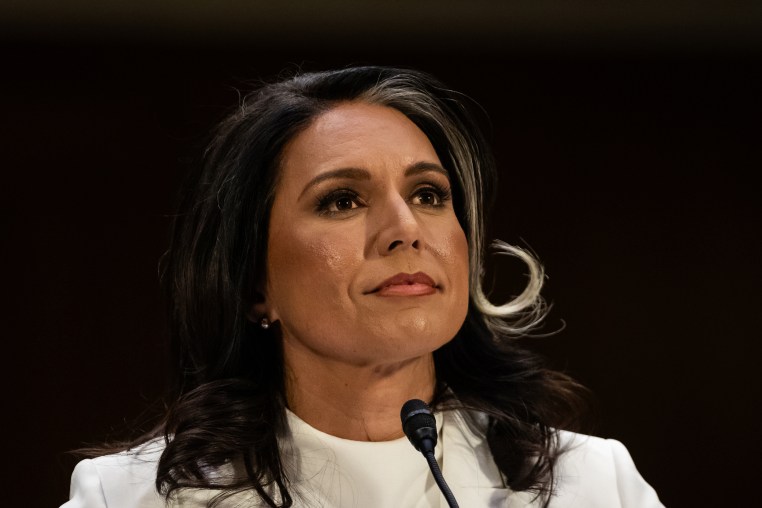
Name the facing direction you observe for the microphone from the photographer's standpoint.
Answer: facing away from the viewer and to the left of the viewer

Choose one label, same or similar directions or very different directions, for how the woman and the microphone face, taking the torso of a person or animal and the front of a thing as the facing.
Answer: very different directions

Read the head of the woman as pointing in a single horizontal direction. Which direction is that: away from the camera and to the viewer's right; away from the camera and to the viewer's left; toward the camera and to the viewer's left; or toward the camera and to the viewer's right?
toward the camera and to the viewer's right

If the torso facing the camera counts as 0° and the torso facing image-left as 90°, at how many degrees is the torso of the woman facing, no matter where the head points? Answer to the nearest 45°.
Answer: approximately 315°
